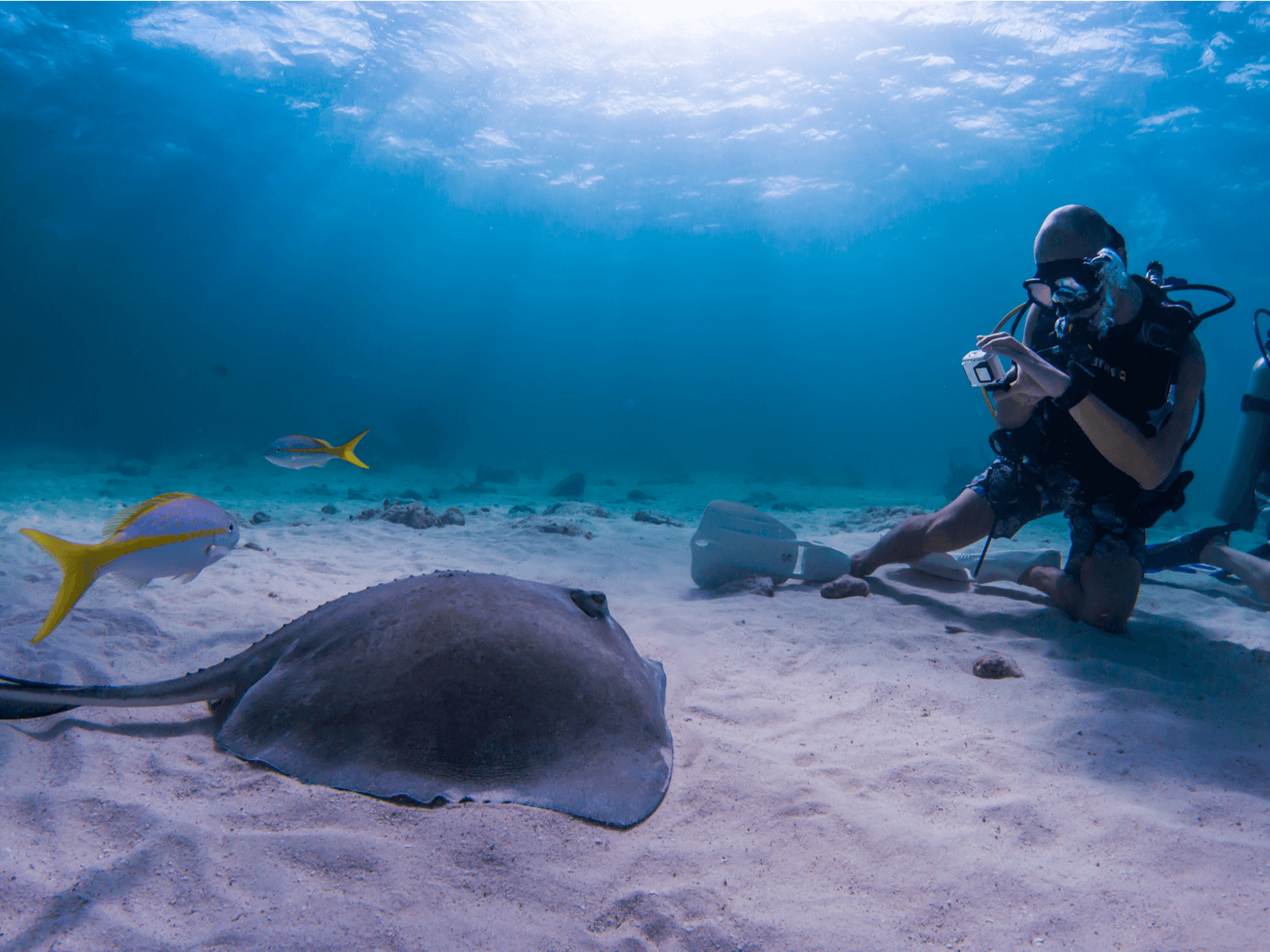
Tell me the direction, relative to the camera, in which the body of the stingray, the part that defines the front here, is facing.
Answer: to the viewer's right

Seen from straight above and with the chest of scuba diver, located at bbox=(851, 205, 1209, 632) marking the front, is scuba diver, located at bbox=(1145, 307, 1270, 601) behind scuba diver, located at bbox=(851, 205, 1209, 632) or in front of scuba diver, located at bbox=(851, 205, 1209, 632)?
behind

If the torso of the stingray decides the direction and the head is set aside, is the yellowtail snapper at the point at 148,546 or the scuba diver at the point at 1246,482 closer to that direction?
the scuba diver

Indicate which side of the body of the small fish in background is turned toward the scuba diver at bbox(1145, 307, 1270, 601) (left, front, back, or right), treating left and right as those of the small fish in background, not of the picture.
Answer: back

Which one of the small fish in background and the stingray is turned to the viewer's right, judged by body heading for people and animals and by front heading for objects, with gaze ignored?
the stingray

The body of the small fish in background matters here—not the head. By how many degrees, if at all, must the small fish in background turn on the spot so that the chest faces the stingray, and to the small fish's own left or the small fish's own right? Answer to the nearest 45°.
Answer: approximately 90° to the small fish's own left

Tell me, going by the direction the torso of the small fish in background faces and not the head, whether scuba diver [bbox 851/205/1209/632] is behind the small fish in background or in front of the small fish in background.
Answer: behind

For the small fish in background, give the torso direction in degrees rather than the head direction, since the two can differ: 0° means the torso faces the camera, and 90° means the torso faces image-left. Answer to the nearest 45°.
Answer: approximately 90°

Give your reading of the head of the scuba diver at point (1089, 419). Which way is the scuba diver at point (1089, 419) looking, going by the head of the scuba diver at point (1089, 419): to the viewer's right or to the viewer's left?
to the viewer's left

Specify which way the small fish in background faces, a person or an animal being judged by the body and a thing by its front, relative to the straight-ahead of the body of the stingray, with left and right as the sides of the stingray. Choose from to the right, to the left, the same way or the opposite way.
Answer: the opposite way

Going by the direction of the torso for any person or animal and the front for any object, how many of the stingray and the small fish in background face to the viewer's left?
1
